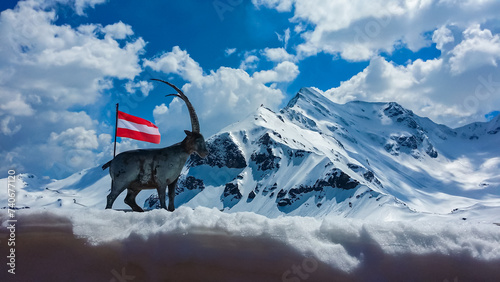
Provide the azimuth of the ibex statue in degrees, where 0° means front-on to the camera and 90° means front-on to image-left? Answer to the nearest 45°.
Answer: approximately 270°

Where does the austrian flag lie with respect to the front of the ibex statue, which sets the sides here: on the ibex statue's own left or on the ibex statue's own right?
on the ibex statue's own left
